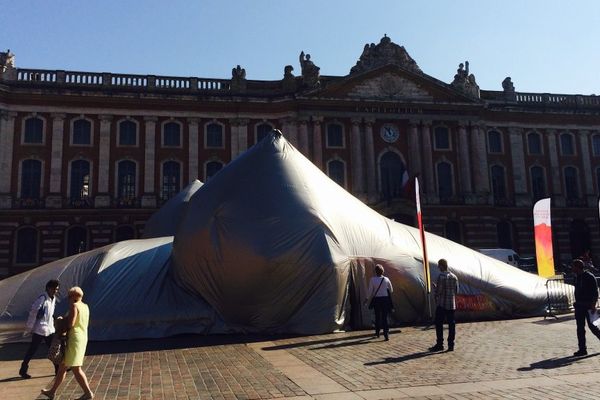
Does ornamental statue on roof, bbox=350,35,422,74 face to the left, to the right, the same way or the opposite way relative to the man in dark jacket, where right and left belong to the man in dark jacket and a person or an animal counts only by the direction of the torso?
to the left

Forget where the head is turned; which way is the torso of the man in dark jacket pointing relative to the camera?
to the viewer's left

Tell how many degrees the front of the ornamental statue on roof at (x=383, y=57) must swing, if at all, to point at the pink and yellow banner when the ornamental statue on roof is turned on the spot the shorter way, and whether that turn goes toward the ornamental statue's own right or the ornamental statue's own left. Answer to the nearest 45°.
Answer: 0° — it already faces it

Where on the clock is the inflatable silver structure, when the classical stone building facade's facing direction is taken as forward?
The inflatable silver structure is roughly at 12 o'clock from the classical stone building facade.
